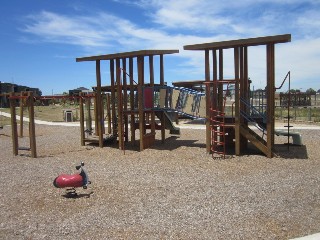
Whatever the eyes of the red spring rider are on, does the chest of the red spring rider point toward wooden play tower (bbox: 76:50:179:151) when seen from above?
no
